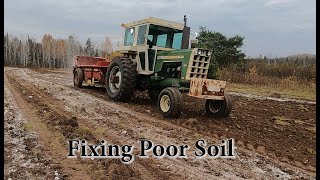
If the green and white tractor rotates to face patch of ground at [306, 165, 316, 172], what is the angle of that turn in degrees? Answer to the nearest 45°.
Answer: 0° — it already faces it

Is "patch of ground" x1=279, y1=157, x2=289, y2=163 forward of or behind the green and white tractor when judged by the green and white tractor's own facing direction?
forward

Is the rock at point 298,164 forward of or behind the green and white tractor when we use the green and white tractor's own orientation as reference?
forward

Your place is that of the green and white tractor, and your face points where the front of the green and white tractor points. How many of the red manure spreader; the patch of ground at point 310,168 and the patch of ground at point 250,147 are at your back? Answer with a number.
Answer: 1

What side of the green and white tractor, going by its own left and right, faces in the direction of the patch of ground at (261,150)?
front

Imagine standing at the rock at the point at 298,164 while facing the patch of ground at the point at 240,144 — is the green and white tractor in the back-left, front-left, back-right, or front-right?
front-right

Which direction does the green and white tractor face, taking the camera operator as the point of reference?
facing the viewer and to the right of the viewer

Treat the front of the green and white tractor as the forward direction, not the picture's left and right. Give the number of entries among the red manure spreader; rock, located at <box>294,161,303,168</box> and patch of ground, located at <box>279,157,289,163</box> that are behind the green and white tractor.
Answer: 1

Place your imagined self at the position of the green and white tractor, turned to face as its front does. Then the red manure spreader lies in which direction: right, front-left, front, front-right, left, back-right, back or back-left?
back

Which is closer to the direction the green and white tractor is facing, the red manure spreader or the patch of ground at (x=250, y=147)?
the patch of ground

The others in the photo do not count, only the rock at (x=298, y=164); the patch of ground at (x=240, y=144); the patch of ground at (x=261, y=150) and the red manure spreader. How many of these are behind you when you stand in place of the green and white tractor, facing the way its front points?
1

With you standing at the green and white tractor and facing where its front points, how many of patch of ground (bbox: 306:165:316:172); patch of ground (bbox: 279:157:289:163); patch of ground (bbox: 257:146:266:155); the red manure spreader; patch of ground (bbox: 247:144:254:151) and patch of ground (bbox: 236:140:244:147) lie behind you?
1
